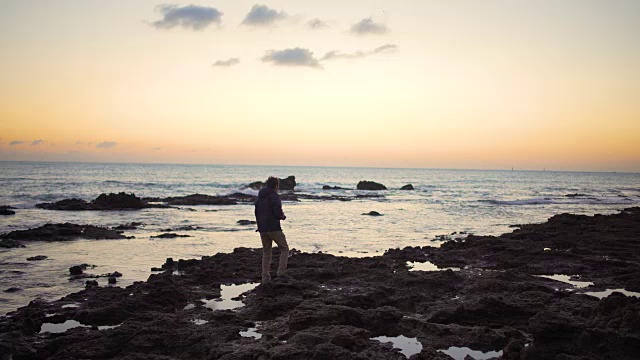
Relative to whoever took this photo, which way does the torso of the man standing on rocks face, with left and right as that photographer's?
facing away from the viewer and to the right of the viewer

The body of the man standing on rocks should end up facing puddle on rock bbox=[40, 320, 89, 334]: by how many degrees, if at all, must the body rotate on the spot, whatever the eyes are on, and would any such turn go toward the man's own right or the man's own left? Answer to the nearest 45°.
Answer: approximately 180°

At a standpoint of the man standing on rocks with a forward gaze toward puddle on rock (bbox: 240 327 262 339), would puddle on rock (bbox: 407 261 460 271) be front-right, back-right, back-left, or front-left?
back-left

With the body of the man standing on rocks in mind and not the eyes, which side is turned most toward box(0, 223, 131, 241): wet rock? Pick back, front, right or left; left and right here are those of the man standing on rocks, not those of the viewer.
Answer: left

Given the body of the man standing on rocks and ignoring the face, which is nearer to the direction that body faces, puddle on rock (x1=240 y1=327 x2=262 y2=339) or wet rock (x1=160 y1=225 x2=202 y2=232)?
the wet rock

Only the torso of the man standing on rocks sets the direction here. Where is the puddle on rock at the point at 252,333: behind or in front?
behind

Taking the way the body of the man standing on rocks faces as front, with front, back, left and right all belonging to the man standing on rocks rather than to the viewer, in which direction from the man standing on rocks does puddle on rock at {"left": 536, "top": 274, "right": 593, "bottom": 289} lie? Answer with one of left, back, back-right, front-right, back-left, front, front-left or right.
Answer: front-right

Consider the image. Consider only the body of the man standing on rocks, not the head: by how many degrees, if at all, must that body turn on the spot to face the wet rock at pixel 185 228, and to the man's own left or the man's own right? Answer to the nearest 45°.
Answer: approximately 45° to the man's own left

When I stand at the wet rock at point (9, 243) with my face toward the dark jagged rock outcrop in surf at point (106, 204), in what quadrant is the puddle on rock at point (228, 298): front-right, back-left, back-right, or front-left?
back-right

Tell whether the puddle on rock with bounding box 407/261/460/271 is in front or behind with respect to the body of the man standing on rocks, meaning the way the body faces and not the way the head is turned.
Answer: in front

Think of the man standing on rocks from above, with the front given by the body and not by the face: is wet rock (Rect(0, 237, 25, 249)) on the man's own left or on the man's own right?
on the man's own left
